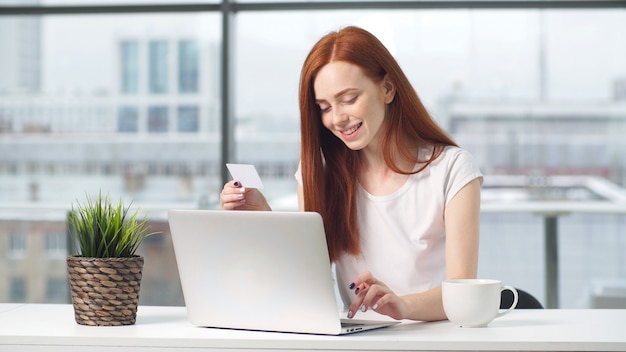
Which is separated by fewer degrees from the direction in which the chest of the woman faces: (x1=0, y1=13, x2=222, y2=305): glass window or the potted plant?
the potted plant

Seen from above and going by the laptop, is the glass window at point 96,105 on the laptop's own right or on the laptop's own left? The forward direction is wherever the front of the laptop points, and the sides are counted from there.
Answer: on the laptop's own left

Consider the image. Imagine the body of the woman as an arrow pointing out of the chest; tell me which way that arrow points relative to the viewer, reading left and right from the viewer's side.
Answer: facing the viewer and to the left of the viewer

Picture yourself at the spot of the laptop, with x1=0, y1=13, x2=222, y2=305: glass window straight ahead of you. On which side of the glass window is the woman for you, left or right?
right

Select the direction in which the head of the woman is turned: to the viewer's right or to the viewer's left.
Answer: to the viewer's left

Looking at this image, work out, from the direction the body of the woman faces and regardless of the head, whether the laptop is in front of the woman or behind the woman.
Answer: in front

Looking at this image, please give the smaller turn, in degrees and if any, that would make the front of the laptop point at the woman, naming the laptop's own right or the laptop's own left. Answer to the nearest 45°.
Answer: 0° — it already faces them

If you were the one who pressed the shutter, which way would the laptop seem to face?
facing away from the viewer and to the right of the viewer

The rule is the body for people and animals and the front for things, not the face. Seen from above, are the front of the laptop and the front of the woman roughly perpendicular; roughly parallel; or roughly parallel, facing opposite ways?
roughly parallel, facing opposite ways
